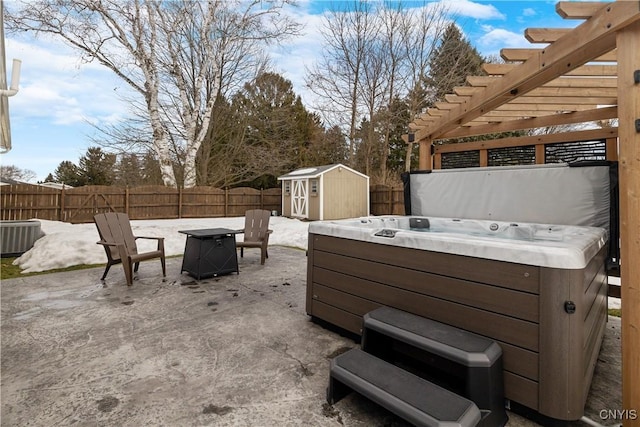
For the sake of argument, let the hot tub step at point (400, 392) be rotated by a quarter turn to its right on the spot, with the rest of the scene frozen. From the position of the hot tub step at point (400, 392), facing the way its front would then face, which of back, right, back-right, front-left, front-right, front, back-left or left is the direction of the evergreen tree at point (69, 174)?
front

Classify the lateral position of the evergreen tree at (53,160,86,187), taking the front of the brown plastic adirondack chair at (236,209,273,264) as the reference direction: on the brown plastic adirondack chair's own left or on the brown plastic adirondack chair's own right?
on the brown plastic adirondack chair's own right

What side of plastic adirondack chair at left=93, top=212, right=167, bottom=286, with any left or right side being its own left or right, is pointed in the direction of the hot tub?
front

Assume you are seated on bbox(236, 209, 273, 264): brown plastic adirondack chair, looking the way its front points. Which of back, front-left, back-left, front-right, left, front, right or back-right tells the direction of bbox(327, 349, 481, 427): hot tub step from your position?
front-left

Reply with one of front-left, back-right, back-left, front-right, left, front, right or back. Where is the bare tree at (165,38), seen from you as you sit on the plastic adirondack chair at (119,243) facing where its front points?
back-left

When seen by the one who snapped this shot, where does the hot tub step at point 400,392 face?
facing the viewer and to the left of the viewer

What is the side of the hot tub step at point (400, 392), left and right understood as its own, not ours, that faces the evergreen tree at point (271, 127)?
right

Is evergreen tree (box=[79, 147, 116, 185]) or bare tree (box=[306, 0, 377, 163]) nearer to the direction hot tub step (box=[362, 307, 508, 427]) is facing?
the evergreen tree

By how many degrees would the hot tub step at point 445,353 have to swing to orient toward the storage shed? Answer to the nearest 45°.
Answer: approximately 135° to its right

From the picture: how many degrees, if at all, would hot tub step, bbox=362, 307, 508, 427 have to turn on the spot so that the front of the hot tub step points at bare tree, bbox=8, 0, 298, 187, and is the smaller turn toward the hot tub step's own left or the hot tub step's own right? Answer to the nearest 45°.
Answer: approximately 90° to the hot tub step's own right

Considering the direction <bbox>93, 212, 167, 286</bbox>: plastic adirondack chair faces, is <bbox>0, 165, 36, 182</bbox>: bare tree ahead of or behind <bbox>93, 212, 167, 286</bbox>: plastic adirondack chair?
behind

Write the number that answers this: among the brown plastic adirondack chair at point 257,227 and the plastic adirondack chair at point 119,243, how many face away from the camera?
0
